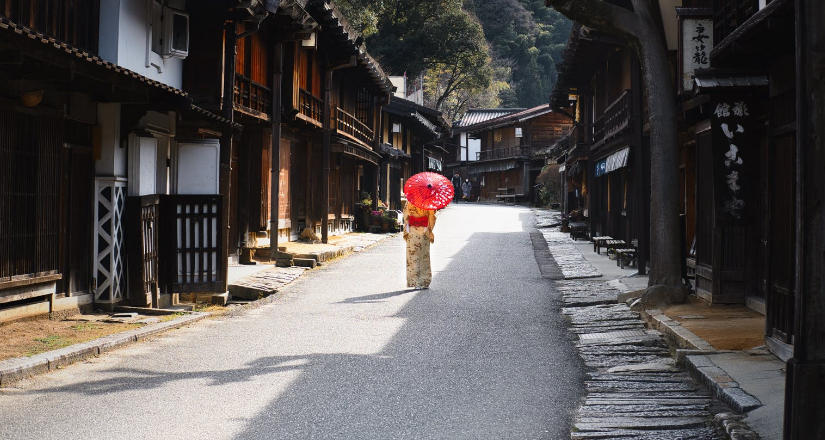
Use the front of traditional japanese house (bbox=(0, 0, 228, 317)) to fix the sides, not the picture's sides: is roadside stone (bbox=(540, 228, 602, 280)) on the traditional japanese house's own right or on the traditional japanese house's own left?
on the traditional japanese house's own left

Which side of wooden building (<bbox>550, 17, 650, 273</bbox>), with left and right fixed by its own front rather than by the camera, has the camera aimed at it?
left

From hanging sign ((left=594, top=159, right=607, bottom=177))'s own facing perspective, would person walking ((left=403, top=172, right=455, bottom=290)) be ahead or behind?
ahead

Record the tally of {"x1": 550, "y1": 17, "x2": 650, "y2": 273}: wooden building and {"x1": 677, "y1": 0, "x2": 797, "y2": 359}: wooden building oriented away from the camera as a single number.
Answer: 0

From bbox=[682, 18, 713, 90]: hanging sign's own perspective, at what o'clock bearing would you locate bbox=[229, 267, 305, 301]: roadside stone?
The roadside stone is roughly at 3 o'clock from the hanging sign.

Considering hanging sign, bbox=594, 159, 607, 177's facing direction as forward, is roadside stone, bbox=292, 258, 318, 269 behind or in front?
in front

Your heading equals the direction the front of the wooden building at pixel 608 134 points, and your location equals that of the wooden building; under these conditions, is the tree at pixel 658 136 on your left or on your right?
on your left

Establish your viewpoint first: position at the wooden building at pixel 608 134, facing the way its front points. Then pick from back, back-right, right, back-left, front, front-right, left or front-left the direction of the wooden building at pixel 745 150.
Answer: left

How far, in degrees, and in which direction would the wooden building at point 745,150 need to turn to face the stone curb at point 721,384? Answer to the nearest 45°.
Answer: approximately 45° to its left

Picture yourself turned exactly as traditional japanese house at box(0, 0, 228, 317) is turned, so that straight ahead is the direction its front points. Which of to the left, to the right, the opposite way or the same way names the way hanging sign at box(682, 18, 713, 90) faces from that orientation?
to the right

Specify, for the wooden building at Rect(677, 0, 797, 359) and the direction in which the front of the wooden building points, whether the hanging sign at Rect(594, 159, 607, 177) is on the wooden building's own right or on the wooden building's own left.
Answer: on the wooden building's own right

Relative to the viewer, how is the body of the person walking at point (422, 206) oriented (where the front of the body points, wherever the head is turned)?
away from the camera

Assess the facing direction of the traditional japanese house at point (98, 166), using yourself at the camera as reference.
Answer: facing the viewer and to the right of the viewer

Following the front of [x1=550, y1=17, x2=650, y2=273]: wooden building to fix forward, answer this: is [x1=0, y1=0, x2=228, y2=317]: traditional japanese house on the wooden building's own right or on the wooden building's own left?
on the wooden building's own left

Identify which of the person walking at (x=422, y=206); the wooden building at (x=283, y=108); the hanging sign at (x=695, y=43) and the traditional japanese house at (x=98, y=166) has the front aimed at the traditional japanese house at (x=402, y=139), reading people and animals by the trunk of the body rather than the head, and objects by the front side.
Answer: the person walking

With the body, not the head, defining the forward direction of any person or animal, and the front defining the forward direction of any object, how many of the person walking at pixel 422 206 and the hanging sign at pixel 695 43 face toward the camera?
1
